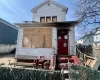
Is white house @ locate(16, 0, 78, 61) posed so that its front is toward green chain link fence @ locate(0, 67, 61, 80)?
yes

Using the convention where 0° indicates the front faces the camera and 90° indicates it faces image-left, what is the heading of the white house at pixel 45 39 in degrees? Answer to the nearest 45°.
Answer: approximately 0°

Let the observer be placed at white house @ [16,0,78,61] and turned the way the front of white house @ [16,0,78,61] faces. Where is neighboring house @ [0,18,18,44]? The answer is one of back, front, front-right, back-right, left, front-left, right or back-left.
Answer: back-right

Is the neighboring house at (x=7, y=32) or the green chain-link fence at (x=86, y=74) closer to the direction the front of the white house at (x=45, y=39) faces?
the green chain-link fence
